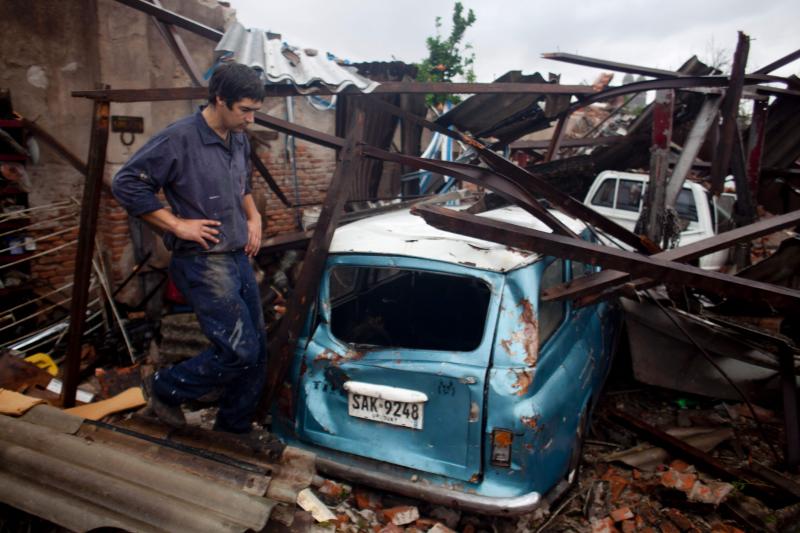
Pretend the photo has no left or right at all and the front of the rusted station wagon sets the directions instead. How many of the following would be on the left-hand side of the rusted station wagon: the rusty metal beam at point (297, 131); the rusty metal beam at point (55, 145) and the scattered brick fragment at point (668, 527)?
2

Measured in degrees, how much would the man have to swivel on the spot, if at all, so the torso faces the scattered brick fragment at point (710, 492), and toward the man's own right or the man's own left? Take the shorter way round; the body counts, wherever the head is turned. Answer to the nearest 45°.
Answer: approximately 45° to the man's own left

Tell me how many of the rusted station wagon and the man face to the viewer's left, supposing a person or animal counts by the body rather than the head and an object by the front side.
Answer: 0

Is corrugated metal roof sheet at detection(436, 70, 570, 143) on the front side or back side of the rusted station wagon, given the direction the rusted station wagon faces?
on the front side

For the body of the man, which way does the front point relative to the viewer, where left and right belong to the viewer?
facing the viewer and to the right of the viewer

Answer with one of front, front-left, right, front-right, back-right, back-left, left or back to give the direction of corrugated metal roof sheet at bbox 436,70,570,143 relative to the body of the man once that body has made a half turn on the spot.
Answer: right

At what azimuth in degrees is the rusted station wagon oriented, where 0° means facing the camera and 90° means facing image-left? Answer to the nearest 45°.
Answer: approximately 225°

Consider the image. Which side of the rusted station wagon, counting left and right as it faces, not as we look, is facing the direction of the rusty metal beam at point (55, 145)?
left

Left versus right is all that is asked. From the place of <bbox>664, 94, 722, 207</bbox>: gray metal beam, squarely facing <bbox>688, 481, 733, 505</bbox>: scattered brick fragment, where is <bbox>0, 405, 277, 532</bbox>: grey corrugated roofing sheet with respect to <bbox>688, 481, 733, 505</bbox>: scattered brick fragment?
right

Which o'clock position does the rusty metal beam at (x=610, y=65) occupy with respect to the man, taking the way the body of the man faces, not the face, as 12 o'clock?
The rusty metal beam is roughly at 10 o'clock from the man.

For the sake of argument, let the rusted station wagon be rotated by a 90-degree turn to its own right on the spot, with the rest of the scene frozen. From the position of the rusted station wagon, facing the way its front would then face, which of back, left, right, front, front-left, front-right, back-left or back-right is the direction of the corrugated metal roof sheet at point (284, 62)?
back

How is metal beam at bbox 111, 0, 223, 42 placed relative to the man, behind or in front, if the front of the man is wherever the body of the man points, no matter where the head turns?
behind

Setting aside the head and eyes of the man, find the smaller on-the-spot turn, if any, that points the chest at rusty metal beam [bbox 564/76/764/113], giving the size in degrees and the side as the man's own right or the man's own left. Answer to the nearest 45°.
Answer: approximately 45° to the man's own left
